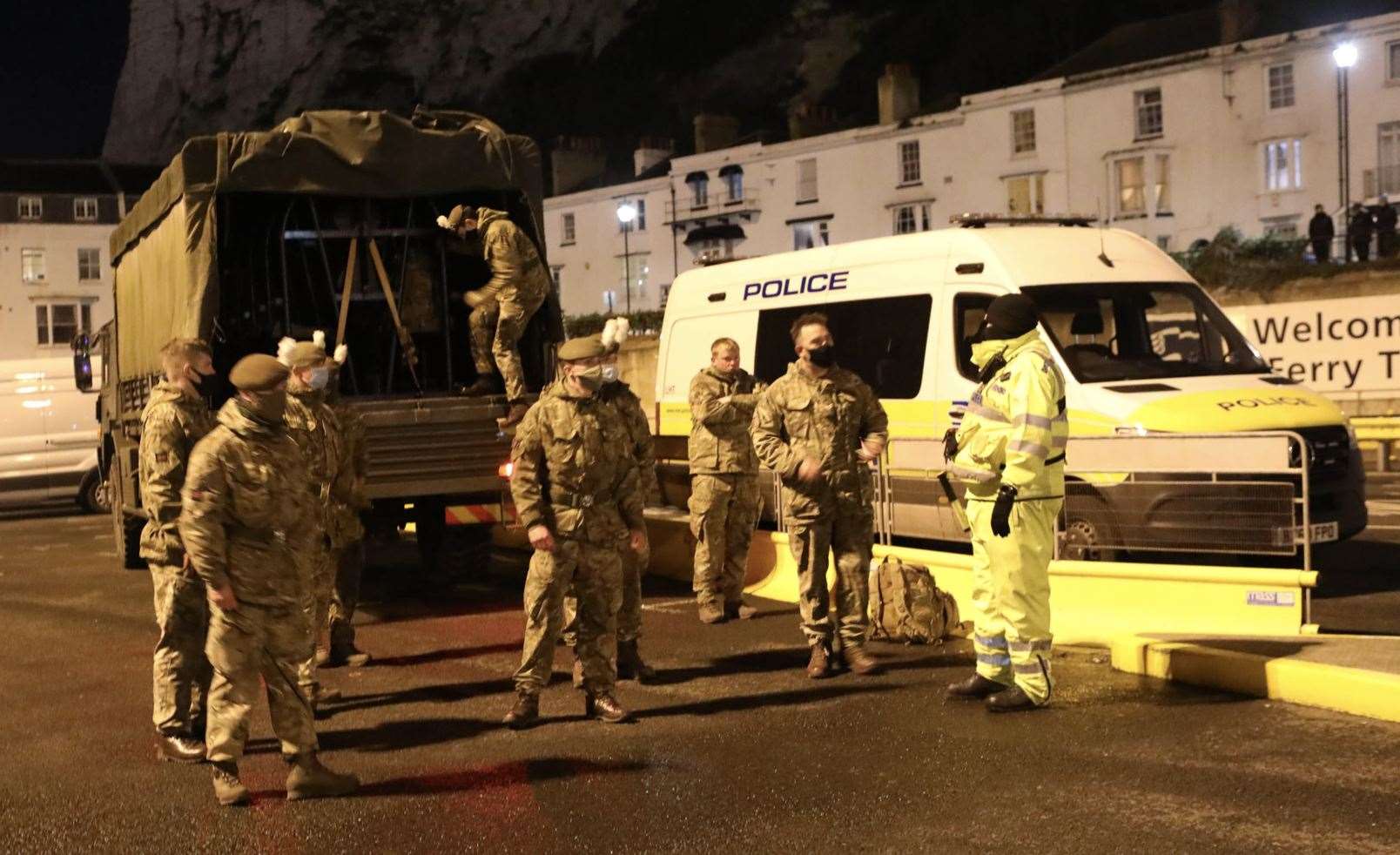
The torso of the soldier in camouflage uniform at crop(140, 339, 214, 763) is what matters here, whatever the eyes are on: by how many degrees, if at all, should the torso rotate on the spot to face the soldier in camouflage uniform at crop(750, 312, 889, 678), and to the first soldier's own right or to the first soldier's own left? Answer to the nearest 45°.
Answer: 0° — they already face them

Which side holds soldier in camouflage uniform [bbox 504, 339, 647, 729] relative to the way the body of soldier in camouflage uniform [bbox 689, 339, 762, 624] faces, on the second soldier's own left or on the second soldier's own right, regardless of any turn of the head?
on the second soldier's own right

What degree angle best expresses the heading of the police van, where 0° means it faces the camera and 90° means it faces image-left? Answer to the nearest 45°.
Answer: approximately 315°

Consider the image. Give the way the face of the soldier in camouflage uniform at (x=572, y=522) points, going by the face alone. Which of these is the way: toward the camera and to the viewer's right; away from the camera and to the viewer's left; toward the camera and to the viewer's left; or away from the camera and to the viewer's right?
toward the camera and to the viewer's right

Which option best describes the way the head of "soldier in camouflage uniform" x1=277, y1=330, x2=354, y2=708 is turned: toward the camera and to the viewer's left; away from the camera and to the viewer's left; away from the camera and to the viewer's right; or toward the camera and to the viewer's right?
toward the camera and to the viewer's right

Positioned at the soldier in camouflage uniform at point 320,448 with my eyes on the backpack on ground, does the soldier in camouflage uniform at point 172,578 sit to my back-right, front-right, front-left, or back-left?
back-right

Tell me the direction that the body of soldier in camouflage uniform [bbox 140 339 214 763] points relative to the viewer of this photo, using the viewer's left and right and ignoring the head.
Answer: facing to the right of the viewer
